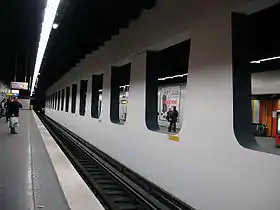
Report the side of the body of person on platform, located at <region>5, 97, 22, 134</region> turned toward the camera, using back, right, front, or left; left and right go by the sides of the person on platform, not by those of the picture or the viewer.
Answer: front

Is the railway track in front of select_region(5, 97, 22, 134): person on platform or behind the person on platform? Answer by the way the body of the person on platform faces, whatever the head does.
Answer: in front
